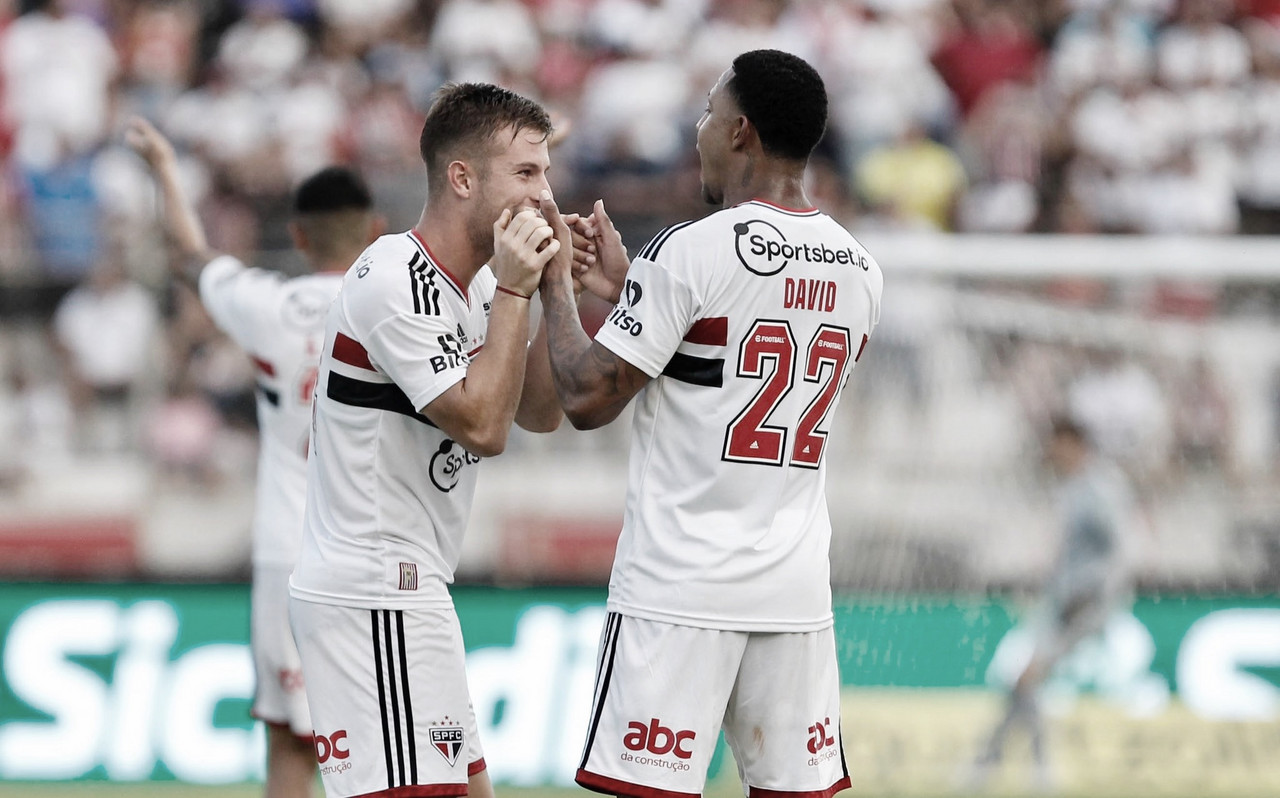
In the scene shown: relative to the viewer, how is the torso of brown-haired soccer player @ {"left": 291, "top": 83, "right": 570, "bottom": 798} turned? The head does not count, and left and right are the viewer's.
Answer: facing to the right of the viewer

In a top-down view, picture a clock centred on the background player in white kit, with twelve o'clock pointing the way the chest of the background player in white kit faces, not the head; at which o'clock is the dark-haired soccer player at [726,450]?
The dark-haired soccer player is roughly at 5 o'clock from the background player in white kit.

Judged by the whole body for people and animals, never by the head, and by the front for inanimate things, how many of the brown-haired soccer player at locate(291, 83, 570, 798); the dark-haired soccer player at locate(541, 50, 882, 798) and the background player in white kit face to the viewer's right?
1

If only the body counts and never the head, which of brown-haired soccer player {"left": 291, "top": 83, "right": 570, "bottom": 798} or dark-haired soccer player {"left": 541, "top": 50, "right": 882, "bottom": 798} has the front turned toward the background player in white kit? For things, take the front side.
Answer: dark-haired soccer player {"left": 541, "top": 50, "right": 882, "bottom": 798}

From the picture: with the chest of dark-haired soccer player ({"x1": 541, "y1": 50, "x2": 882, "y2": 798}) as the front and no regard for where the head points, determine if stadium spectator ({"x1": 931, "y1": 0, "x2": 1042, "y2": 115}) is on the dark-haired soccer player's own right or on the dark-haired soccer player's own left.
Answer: on the dark-haired soccer player's own right

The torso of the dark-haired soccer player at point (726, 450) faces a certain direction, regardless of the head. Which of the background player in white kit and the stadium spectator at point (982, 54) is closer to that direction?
the background player in white kit

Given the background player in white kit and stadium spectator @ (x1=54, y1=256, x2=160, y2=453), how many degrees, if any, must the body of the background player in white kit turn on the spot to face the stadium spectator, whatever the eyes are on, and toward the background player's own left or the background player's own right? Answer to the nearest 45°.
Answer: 0° — they already face them

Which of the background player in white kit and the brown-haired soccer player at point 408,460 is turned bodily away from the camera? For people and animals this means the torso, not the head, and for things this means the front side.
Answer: the background player in white kit

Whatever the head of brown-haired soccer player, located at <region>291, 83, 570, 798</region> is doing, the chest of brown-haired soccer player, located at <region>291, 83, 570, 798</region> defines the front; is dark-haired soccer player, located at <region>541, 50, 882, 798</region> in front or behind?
in front

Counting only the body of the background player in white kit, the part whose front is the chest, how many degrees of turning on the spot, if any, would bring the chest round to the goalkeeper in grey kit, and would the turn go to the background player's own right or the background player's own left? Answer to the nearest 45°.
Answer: approximately 45° to the background player's own right

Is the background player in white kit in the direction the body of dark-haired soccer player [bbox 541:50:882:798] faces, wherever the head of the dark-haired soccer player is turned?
yes

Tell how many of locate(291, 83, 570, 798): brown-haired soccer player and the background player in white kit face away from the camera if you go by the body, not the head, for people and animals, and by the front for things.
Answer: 1

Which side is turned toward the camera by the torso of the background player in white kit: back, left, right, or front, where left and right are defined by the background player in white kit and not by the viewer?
back

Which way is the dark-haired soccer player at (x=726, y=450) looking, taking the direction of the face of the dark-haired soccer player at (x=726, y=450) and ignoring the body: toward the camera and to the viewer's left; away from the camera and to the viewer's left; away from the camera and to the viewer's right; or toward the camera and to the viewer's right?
away from the camera and to the viewer's left

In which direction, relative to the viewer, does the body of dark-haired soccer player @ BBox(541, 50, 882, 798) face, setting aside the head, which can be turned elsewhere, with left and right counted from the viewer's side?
facing away from the viewer and to the left of the viewer

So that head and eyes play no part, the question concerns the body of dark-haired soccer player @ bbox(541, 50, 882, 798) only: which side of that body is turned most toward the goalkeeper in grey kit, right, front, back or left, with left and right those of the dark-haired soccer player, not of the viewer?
front
